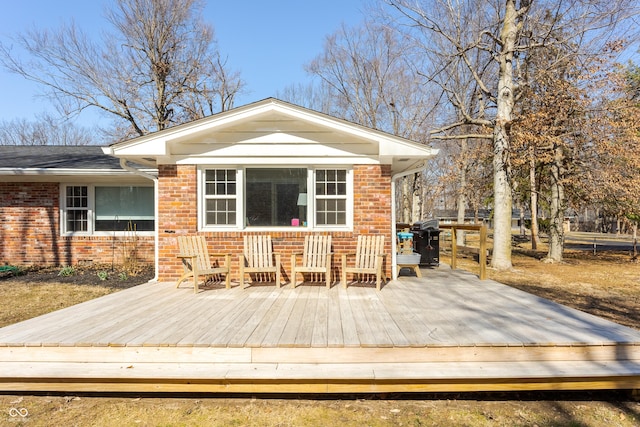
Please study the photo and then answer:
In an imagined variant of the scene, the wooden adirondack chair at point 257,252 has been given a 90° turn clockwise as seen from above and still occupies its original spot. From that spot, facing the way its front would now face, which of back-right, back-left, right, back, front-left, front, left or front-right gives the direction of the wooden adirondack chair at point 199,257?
front

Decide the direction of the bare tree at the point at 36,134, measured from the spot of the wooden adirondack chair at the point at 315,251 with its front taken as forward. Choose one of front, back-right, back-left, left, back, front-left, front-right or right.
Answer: back-right

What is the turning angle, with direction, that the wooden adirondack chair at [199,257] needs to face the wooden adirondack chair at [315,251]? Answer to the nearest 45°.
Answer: approximately 45° to its left

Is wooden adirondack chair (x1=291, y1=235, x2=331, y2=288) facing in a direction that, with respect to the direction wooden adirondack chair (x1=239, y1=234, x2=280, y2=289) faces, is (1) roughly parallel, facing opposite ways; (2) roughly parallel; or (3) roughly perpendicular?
roughly parallel

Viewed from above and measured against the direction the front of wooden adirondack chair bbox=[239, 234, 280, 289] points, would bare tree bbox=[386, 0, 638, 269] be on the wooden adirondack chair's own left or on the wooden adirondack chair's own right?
on the wooden adirondack chair's own left

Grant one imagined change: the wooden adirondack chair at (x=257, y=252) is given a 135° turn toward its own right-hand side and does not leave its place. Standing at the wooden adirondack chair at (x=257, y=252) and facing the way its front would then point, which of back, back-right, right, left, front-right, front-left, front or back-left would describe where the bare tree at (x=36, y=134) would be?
front

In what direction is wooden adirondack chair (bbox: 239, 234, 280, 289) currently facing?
toward the camera

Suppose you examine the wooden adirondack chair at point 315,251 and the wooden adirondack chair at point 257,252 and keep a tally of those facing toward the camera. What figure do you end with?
2

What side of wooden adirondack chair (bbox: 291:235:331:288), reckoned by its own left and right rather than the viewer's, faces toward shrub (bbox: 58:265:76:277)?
right

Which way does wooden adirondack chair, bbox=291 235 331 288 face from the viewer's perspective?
toward the camera

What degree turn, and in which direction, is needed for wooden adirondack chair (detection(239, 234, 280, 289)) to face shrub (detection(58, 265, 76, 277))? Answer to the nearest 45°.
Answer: approximately 135° to its right

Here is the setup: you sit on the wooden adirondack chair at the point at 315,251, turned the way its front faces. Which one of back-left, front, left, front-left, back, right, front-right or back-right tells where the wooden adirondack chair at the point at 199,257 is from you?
right

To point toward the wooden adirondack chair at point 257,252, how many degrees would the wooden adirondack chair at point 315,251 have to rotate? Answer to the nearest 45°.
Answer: approximately 90° to its right

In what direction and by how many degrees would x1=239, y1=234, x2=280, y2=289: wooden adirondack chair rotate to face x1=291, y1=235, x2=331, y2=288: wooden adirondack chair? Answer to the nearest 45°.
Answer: approximately 90° to its left
